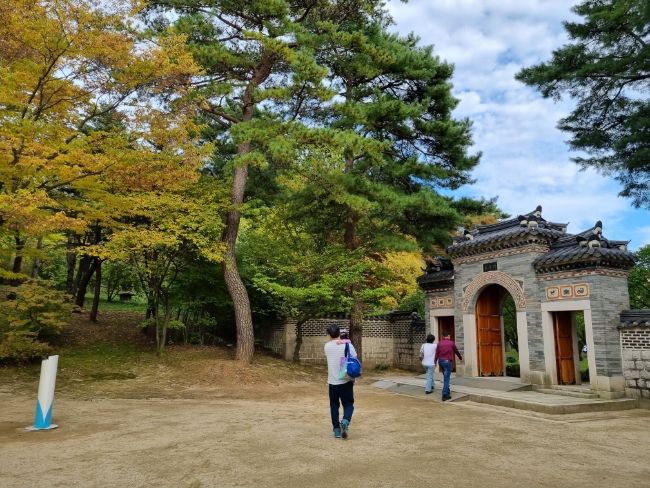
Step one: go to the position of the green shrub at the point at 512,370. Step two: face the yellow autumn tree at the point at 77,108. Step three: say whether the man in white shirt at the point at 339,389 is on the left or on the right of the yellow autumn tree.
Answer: left

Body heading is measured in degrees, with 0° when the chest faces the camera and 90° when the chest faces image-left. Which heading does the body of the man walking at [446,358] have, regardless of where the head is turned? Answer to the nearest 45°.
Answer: approximately 180°

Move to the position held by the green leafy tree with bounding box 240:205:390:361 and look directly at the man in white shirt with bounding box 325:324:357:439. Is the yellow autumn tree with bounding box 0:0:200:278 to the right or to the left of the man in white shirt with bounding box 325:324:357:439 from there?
right

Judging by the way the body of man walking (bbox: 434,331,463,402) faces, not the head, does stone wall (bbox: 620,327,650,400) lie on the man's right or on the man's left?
on the man's right

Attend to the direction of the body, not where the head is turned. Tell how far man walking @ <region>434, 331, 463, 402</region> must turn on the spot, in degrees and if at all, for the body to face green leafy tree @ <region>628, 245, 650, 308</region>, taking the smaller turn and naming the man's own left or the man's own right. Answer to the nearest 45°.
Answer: approximately 45° to the man's own right

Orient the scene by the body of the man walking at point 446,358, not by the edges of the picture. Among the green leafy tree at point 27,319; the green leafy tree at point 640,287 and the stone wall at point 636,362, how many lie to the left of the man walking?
1

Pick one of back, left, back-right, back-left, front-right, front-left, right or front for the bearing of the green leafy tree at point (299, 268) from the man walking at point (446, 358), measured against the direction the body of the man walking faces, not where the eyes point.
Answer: front-left

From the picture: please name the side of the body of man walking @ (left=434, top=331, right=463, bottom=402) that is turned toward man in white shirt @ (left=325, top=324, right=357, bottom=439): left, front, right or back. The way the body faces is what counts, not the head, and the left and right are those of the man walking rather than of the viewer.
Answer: back

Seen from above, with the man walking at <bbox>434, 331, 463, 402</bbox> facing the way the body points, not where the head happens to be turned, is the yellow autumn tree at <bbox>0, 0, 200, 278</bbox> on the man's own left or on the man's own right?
on the man's own left
